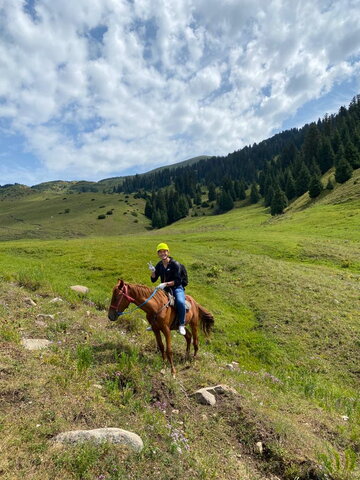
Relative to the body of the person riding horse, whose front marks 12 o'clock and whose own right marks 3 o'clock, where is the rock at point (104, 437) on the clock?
The rock is roughly at 11 o'clock from the person riding horse.

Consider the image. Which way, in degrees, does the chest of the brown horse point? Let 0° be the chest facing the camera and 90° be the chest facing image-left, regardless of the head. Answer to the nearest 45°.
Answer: approximately 45°

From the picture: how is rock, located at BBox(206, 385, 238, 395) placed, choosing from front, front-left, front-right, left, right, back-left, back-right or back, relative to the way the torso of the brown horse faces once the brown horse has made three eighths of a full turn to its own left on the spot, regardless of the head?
front-right

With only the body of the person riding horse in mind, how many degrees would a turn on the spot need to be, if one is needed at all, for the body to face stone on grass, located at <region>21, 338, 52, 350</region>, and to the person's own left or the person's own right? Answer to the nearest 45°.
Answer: approximately 45° to the person's own right

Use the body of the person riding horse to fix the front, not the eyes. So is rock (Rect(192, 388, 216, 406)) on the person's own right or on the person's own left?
on the person's own left

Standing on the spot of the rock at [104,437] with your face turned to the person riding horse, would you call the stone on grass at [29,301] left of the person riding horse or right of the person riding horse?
left
